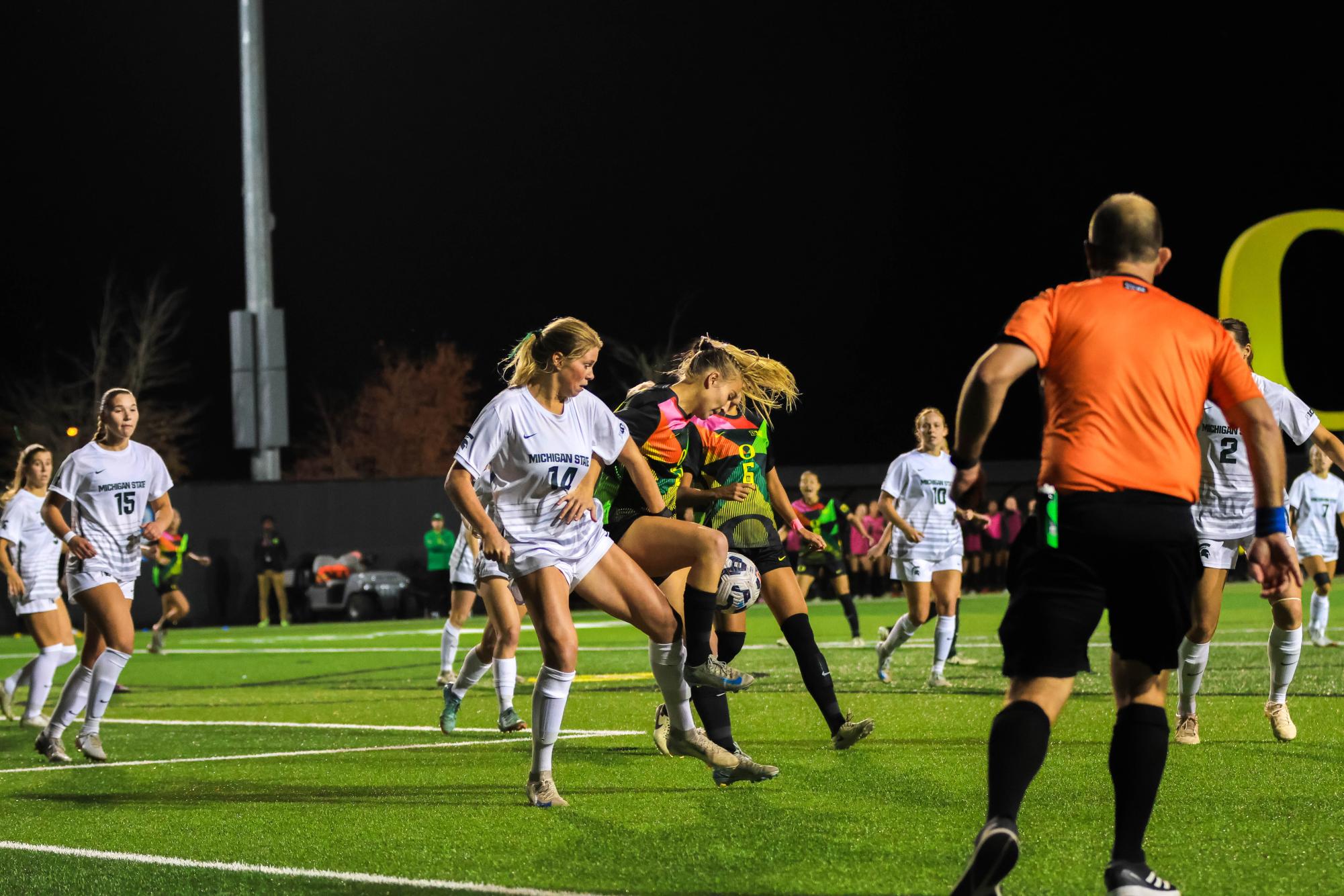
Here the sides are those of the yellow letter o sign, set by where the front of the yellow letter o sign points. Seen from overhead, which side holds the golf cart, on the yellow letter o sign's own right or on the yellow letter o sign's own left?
on the yellow letter o sign's own right

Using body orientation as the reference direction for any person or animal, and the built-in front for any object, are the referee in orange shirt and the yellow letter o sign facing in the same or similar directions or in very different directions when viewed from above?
very different directions

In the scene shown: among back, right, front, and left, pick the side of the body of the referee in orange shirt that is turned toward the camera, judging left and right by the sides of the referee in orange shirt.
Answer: back

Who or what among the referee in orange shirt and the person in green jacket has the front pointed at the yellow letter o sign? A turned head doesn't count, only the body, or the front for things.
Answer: the referee in orange shirt

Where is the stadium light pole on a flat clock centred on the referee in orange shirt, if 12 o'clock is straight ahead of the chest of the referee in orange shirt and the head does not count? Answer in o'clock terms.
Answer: The stadium light pole is roughly at 11 o'clock from the referee in orange shirt.

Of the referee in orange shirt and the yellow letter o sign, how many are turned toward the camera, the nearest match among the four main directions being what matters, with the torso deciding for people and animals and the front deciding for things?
1

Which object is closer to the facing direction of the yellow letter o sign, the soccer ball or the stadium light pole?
the soccer ball

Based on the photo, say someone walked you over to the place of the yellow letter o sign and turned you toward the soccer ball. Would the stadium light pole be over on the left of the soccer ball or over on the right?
right

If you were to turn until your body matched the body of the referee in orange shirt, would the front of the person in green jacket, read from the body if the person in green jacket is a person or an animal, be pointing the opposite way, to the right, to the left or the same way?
the opposite way

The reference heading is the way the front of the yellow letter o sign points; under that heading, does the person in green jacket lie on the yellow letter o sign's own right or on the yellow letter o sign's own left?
on the yellow letter o sign's own right

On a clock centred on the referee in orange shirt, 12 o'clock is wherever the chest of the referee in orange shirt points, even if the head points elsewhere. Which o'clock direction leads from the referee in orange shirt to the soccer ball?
The soccer ball is roughly at 11 o'clock from the referee in orange shirt.

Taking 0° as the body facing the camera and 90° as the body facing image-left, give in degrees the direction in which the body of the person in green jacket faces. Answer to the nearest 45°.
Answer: approximately 0°
